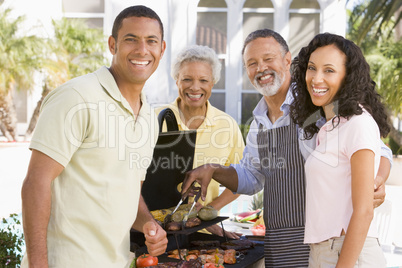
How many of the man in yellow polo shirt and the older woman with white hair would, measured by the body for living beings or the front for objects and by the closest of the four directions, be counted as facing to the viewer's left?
0

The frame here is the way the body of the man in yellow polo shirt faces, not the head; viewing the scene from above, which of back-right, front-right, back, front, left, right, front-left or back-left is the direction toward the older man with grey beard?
left

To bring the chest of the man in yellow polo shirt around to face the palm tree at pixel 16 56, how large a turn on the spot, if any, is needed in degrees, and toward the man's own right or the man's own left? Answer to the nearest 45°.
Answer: approximately 135° to the man's own left

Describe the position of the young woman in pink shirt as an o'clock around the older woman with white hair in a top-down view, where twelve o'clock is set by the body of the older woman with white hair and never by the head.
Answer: The young woman in pink shirt is roughly at 11 o'clock from the older woman with white hair.

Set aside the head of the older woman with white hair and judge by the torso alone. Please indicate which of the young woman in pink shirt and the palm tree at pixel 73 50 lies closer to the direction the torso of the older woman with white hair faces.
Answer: the young woman in pink shirt

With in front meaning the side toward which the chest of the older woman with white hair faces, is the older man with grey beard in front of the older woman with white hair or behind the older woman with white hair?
in front

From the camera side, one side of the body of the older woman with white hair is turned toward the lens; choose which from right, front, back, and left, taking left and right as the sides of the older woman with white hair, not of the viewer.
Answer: front

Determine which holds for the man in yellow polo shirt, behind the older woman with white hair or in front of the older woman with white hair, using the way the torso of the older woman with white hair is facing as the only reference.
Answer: in front
